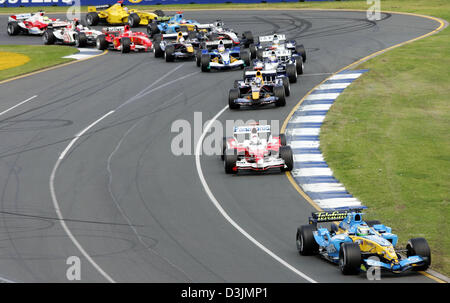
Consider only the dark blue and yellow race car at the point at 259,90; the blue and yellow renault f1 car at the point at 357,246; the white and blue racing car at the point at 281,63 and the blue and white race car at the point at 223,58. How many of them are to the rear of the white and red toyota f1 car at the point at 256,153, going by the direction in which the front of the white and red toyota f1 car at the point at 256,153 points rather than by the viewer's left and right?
3

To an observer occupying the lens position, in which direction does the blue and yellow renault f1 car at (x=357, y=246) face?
facing the viewer and to the right of the viewer

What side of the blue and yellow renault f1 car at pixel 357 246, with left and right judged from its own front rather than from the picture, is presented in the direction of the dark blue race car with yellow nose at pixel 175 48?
back

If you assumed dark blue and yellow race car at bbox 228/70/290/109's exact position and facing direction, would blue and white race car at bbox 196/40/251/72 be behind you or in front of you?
behind

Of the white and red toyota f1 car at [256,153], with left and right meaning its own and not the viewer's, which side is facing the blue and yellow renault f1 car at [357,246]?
front

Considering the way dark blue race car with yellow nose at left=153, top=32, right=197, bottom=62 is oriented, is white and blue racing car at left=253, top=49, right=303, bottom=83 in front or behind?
in front

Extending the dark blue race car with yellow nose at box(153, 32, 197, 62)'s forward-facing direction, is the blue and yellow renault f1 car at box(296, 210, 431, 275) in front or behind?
in front

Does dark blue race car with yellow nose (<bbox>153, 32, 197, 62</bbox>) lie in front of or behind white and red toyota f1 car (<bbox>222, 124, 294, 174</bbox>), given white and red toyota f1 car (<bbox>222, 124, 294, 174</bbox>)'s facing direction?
behind

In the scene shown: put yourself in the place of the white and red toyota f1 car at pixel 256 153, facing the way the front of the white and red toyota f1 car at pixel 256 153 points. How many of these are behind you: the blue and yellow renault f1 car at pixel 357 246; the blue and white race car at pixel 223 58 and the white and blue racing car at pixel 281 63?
2

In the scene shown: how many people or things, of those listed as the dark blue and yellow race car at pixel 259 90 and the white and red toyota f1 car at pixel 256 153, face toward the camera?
2

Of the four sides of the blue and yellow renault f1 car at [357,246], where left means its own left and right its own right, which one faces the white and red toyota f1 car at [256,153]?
back

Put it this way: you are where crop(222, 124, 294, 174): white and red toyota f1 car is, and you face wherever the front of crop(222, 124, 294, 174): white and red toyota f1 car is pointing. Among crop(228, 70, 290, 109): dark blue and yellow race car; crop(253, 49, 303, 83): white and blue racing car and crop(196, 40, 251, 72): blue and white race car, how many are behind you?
3

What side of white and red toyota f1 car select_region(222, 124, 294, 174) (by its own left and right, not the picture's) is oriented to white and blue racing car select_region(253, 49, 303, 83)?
back

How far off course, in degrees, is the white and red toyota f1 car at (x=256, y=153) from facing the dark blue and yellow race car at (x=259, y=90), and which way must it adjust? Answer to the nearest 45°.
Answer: approximately 180°
